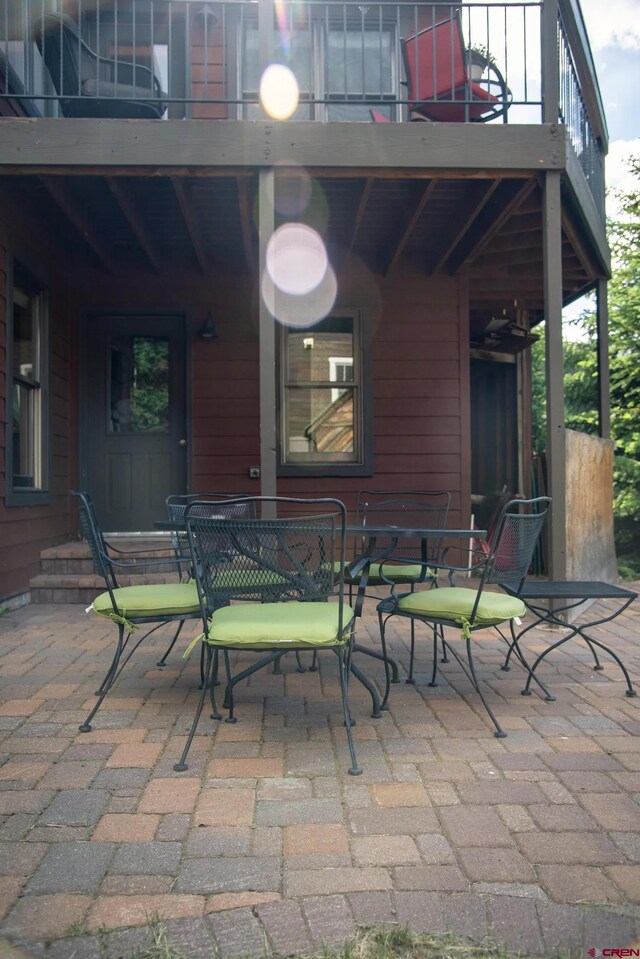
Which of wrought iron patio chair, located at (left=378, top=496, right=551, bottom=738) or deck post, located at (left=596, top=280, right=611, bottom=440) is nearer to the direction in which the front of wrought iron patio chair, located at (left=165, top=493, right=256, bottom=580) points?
the wrought iron patio chair

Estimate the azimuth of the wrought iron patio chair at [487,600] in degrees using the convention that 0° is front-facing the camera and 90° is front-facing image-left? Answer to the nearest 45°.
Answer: approximately 135°

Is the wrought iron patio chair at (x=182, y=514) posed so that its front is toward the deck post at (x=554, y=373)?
no

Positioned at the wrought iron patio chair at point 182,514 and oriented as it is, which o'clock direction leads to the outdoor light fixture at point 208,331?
The outdoor light fixture is roughly at 6 o'clock from the wrought iron patio chair.

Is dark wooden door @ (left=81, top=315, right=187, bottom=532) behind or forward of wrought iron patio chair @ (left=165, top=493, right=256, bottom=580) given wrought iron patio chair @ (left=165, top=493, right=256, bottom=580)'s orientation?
behind

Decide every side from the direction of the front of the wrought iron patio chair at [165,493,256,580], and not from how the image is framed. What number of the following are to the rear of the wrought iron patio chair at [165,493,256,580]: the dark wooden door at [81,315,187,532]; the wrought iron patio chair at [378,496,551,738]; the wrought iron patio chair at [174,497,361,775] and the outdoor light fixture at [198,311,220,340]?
2

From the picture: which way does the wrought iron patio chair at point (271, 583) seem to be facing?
away from the camera

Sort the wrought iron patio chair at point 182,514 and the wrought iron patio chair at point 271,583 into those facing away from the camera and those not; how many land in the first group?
1

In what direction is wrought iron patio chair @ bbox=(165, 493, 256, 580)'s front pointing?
toward the camera

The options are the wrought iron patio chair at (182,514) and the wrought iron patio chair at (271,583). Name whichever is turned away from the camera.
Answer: the wrought iron patio chair at (271,583)

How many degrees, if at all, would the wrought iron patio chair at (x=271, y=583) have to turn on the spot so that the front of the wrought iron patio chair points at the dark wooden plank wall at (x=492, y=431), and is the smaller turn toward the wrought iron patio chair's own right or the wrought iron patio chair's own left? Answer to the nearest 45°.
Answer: approximately 45° to the wrought iron patio chair's own right
